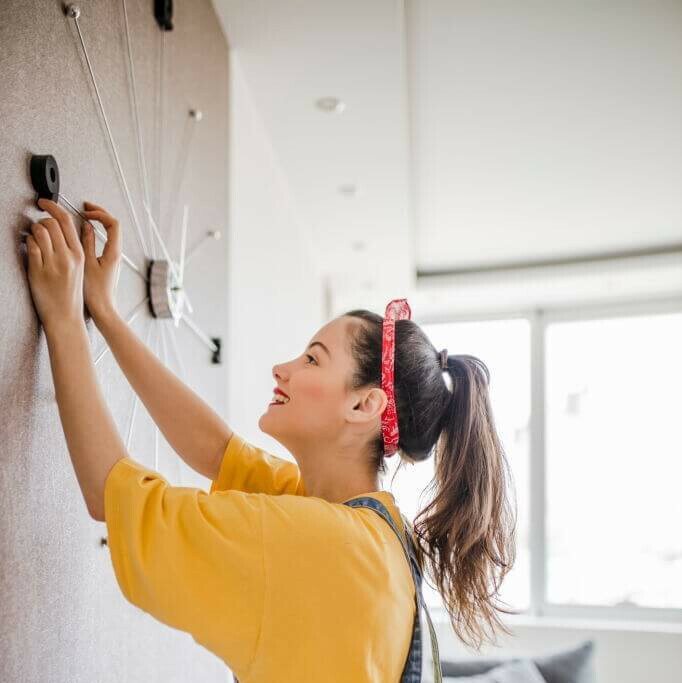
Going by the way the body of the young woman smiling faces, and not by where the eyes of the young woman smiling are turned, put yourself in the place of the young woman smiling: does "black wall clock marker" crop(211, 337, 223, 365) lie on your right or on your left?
on your right

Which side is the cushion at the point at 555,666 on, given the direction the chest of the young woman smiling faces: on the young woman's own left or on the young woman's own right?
on the young woman's own right

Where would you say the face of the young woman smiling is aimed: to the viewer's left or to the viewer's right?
to the viewer's left

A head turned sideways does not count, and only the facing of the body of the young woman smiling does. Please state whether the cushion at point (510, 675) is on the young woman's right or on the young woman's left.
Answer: on the young woman's right

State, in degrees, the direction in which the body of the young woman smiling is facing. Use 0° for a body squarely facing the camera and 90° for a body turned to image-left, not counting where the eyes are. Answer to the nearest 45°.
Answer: approximately 90°
